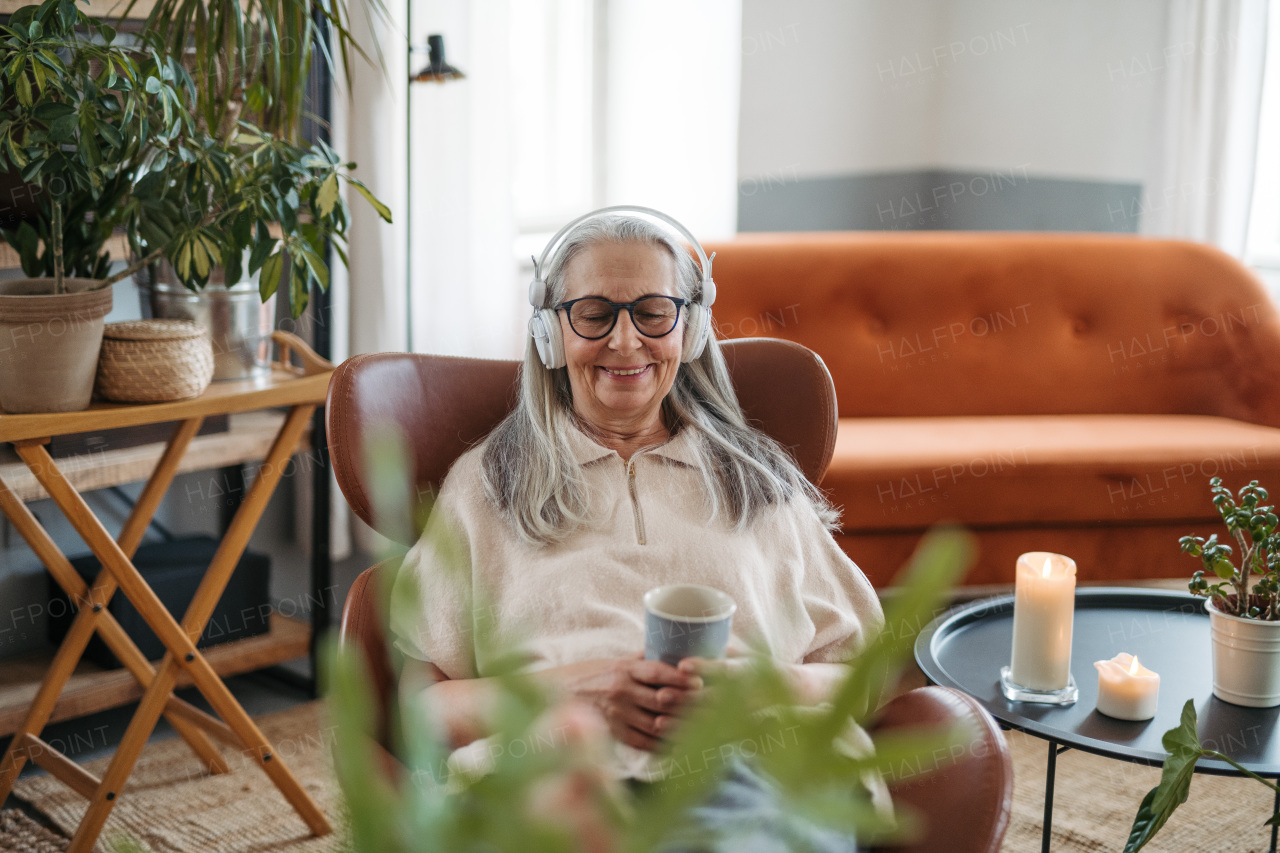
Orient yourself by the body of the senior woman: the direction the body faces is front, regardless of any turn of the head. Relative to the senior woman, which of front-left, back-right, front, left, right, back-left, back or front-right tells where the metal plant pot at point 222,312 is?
back-right

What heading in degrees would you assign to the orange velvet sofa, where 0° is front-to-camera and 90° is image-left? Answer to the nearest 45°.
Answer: approximately 0°

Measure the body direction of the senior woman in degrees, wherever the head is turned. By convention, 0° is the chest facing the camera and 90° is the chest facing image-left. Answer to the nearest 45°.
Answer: approximately 0°

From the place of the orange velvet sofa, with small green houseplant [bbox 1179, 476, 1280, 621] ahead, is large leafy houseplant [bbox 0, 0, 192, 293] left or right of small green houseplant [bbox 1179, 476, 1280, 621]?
right

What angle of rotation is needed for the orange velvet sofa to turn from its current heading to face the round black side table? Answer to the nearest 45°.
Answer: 0° — it already faces it

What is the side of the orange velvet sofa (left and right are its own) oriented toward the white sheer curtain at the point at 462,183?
right

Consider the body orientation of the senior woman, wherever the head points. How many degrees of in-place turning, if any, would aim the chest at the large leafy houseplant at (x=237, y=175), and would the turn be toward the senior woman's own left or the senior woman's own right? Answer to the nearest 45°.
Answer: approximately 135° to the senior woman's own right
